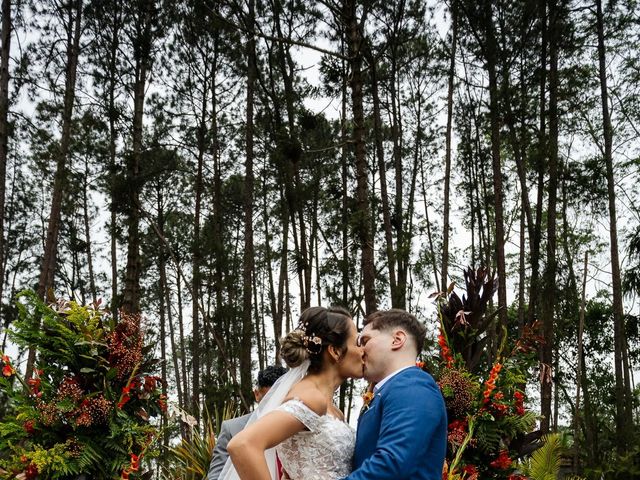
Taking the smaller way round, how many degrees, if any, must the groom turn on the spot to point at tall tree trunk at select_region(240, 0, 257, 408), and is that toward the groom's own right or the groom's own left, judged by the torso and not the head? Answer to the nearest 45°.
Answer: approximately 90° to the groom's own right

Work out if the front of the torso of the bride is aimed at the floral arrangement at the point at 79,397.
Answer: no

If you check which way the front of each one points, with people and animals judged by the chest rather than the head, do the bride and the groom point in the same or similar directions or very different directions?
very different directions

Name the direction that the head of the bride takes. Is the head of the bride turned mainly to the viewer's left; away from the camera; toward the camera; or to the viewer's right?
to the viewer's right

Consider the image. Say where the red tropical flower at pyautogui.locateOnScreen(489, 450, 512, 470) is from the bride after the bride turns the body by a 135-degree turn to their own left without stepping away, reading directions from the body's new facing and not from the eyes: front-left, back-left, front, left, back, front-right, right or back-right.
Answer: right

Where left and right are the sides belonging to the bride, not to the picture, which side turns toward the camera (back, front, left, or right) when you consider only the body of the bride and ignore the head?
right

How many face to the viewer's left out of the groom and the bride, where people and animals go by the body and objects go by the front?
1

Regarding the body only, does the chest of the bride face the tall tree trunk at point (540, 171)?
no

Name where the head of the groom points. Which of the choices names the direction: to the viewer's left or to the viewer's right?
to the viewer's left

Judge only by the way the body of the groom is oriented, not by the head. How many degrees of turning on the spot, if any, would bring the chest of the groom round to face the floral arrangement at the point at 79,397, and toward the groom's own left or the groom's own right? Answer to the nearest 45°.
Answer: approximately 45° to the groom's own right

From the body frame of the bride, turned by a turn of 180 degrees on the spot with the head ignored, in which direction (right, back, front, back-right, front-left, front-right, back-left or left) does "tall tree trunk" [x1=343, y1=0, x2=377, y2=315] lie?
right

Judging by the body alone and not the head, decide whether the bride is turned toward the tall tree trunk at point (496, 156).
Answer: no

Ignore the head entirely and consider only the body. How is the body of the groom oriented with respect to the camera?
to the viewer's left

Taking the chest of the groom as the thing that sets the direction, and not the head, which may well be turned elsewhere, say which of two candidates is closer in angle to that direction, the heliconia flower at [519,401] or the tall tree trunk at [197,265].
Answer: the tall tree trunk

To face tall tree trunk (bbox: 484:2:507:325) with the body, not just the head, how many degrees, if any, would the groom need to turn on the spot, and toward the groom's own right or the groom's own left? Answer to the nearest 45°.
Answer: approximately 90° to the groom's own right
